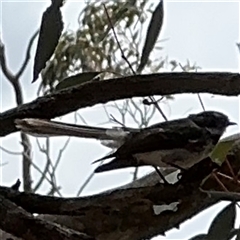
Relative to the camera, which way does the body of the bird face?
to the viewer's right
